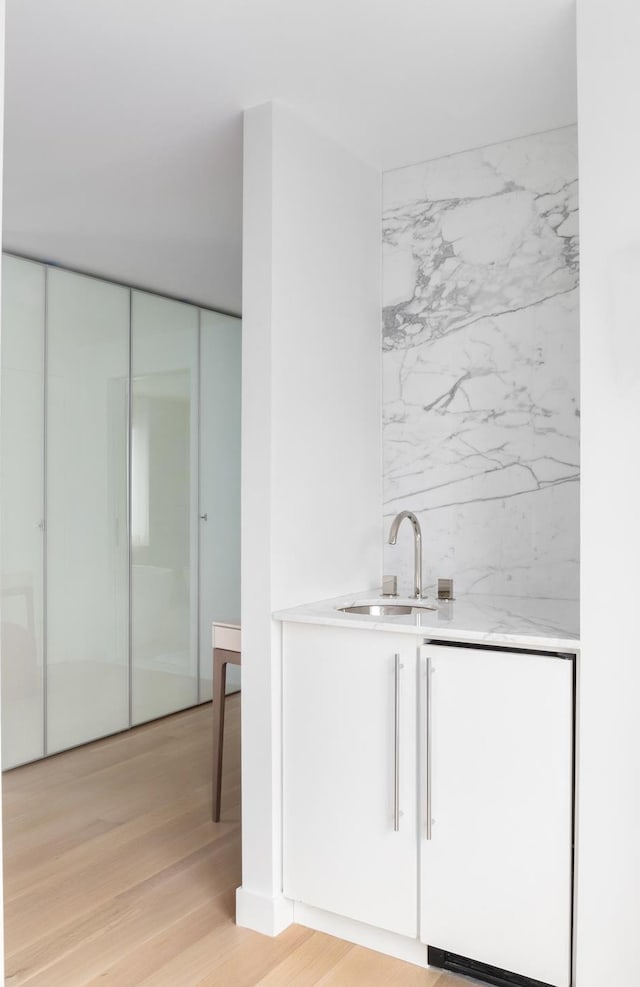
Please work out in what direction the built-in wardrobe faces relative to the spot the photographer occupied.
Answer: facing the viewer and to the right of the viewer

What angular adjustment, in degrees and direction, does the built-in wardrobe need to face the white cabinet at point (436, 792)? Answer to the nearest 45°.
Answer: approximately 45° to its right

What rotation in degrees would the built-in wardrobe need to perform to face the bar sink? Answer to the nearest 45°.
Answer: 0° — it already faces it

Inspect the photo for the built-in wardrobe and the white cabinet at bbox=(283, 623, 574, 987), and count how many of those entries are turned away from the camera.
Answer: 0

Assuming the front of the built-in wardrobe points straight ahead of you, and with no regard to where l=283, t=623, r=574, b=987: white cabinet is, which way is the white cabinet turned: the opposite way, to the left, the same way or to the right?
to the right

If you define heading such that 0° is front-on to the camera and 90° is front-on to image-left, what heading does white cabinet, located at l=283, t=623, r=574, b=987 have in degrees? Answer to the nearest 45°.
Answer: approximately 45°

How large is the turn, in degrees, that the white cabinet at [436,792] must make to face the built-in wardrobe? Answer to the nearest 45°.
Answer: approximately 90° to its right
